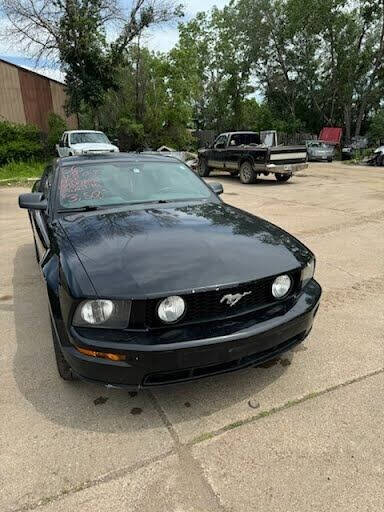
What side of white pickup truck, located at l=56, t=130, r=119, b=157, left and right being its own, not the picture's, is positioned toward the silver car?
left

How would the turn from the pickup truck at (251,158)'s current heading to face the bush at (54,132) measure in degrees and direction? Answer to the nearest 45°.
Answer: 0° — it already faces it

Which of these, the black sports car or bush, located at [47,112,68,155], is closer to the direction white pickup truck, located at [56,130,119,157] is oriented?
the black sports car

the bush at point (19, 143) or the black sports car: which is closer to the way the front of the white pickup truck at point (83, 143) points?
the black sports car

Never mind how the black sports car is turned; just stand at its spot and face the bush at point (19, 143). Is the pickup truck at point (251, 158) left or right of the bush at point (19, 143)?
right

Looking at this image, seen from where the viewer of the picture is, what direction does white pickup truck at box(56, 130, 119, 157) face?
facing the viewer and to the right of the viewer

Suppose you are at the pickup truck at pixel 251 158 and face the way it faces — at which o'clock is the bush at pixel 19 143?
The bush is roughly at 11 o'clock from the pickup truck.

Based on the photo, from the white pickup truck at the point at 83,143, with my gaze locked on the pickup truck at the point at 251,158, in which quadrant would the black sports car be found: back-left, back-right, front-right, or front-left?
front-right

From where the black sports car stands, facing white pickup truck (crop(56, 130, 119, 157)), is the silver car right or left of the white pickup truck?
right

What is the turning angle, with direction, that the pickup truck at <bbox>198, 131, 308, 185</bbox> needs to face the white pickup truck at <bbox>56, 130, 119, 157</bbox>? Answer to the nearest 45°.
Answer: approximately 45° to its left

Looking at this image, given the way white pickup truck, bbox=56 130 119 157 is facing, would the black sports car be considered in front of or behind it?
in front

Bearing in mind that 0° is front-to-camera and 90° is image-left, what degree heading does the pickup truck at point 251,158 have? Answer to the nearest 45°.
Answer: approximately 135°

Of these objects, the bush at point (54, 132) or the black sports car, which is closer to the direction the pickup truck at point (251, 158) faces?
the bush

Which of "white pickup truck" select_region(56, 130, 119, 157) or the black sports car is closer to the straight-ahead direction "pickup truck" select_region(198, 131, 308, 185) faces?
the white pickup truck

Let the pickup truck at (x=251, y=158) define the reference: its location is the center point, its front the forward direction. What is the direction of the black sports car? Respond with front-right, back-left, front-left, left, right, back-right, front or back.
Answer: back-left
